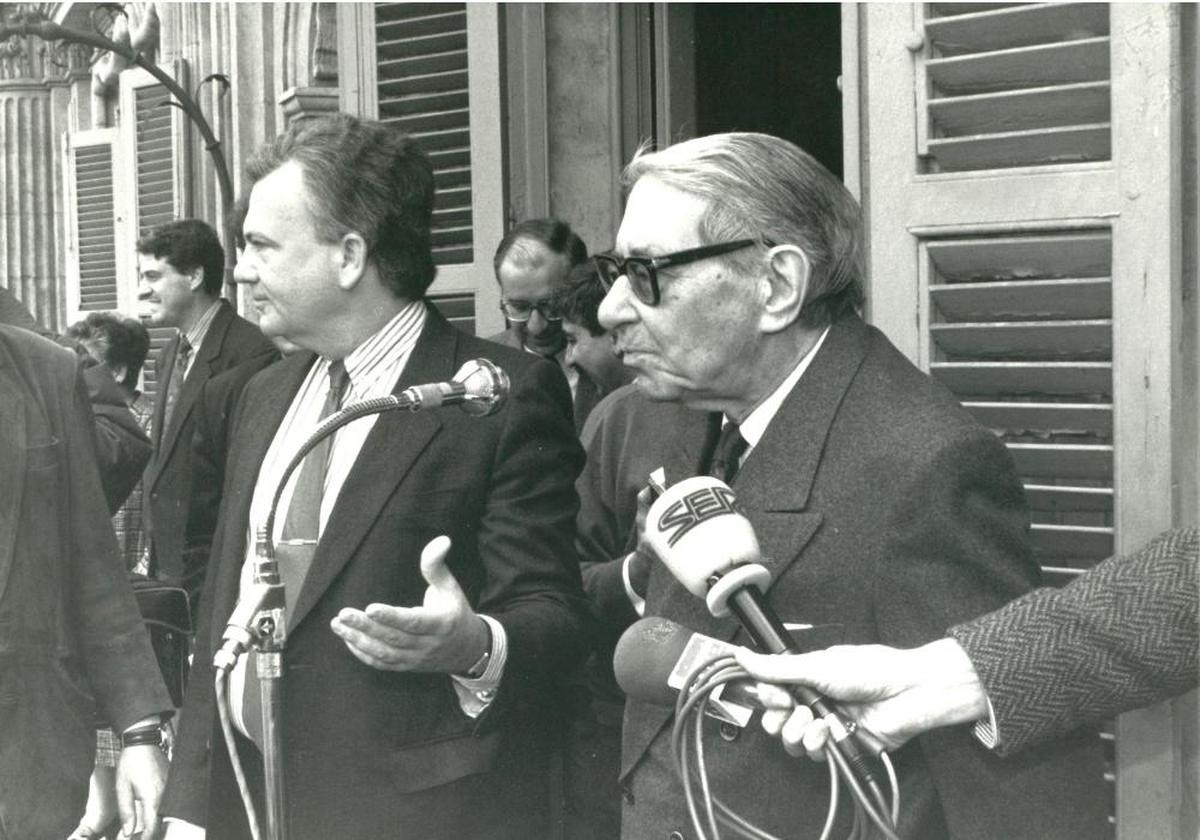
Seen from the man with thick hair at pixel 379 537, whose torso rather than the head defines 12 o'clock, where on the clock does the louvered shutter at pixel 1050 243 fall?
The louvered shutter is roughly at 8 o'clock from the man with thick hair.

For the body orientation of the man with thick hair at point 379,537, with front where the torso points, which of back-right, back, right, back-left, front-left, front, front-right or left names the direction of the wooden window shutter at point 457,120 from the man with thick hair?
back-right

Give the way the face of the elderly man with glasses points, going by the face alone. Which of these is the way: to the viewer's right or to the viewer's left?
to the viewer's left

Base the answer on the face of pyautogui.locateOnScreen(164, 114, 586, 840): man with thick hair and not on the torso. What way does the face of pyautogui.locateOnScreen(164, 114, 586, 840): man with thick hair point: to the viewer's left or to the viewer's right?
to the viewer's left

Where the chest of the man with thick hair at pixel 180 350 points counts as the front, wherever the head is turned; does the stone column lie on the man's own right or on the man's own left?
on the man's own right

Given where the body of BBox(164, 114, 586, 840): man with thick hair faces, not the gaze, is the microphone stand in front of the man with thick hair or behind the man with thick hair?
in front

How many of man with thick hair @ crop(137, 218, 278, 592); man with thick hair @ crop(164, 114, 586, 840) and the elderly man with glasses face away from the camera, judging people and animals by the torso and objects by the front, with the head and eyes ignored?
0

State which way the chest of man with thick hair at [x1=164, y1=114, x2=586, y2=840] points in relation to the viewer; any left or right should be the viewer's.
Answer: facing the viewer and to the left of the viewer
